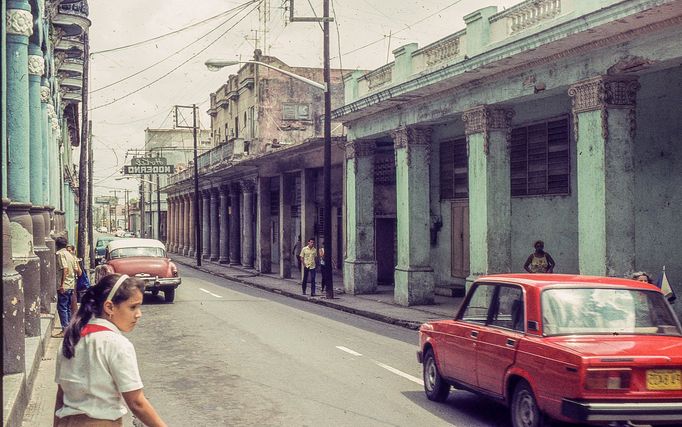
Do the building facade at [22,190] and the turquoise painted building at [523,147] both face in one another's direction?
yes

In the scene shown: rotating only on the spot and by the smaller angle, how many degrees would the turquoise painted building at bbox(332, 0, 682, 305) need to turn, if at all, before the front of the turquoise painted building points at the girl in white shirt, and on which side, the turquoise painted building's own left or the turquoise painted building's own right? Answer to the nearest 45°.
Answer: approximately 45° to the turquoise painted building's own left

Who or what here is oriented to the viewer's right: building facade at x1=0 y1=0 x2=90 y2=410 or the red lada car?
the building facade

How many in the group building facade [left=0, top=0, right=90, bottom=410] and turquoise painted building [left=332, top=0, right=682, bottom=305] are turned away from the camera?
0

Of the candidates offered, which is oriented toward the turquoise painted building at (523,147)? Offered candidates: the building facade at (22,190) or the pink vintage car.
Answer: the building facade

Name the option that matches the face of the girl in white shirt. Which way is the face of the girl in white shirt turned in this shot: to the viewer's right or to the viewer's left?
to the viewer's right

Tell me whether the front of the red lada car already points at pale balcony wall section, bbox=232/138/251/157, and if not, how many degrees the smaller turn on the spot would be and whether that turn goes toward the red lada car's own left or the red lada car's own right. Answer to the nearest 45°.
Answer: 0° — it already faces it

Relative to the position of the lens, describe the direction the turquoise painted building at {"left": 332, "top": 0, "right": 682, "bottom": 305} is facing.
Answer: facing the viewer and to the left of the viewer

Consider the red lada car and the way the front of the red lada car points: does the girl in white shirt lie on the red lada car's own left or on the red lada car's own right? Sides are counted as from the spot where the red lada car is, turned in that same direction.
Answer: on the red lada car's own left

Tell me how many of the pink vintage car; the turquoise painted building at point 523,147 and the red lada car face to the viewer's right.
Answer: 0

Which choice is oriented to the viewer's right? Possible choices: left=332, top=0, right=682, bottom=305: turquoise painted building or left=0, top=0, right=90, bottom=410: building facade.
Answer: the building facade

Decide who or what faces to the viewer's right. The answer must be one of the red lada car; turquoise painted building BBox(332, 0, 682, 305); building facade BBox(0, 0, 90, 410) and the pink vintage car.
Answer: the building facade

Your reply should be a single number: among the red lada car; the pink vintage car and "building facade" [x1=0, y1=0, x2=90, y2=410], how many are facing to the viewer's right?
1

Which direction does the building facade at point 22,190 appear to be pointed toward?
to the viewer's right
